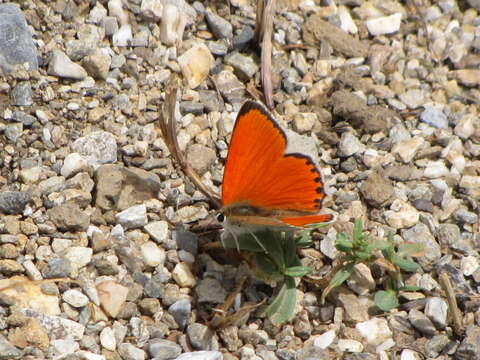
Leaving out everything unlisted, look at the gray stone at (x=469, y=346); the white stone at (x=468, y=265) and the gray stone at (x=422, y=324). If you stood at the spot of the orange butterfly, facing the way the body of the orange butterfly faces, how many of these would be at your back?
3

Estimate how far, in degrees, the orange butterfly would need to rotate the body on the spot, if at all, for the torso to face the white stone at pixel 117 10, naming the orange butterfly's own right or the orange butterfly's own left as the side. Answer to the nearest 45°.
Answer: approximately 45° to the orange butterfly's own right

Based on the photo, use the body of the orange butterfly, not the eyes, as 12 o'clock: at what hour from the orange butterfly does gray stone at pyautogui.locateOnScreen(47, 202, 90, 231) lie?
The gray stone is roughly at 12 o'clock from the orange butterfly.

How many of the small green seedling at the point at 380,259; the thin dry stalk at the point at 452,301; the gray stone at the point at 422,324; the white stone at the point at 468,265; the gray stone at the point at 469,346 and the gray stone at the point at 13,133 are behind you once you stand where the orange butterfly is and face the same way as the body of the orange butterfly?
5

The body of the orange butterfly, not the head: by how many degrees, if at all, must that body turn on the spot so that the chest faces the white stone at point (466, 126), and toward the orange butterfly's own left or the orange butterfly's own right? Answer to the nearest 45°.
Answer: approximately 135° to the orange butterfly's own right

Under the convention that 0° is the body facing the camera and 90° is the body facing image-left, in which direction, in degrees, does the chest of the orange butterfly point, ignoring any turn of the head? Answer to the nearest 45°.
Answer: approximately 90°

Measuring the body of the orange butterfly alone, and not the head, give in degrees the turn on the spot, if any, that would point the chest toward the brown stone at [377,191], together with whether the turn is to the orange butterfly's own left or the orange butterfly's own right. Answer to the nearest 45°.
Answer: approximately 135° to the orange butterfly's own right

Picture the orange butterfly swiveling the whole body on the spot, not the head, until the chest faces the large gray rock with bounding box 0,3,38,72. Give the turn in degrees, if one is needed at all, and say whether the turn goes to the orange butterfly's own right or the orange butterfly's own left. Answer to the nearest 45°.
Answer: approximately 45° to the orange butterfly's own right

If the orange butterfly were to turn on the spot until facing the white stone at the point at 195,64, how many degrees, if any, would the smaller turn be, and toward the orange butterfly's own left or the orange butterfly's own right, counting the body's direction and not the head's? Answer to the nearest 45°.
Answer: approximately 45° to the orange butterfly's own right

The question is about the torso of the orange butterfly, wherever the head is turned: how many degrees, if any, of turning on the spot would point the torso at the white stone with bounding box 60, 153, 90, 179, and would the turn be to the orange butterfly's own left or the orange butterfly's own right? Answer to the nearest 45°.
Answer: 0° — it already faces it

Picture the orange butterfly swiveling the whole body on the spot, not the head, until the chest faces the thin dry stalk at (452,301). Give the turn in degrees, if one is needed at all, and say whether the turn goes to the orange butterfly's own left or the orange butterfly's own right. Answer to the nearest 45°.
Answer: approximately 180°

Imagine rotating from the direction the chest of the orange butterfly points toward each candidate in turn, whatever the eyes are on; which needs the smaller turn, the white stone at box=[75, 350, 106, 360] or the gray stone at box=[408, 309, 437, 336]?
the white stone

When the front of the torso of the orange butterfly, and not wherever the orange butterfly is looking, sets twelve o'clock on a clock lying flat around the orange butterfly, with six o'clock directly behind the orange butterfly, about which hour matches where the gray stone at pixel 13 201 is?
The gray stone is roughly at 12 o'clock from the orange butterfly.
